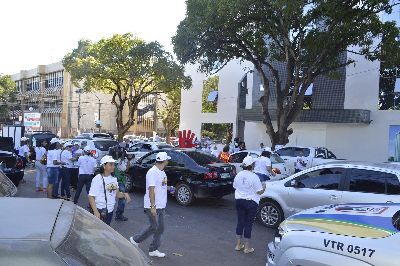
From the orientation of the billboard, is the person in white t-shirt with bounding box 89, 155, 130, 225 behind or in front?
in front

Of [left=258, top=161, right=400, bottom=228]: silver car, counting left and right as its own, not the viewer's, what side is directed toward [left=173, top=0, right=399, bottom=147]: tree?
right

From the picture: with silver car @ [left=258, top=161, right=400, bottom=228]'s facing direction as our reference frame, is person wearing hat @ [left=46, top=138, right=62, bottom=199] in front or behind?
in front

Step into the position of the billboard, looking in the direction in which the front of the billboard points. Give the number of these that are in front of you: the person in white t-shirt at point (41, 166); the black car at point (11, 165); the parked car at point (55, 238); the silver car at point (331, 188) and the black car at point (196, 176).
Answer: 5

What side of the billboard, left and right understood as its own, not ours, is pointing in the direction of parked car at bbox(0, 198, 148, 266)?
front

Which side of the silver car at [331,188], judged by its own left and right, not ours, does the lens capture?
left

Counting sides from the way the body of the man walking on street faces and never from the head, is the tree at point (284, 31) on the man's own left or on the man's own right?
on the man's own left

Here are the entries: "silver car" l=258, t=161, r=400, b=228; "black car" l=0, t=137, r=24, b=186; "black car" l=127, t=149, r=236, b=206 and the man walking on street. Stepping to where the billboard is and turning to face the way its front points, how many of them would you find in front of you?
4

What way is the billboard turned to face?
toward the camera

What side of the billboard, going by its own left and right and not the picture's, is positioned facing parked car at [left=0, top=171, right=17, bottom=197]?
front

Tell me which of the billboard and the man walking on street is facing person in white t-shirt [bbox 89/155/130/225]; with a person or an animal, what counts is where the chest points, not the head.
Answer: the billboard
